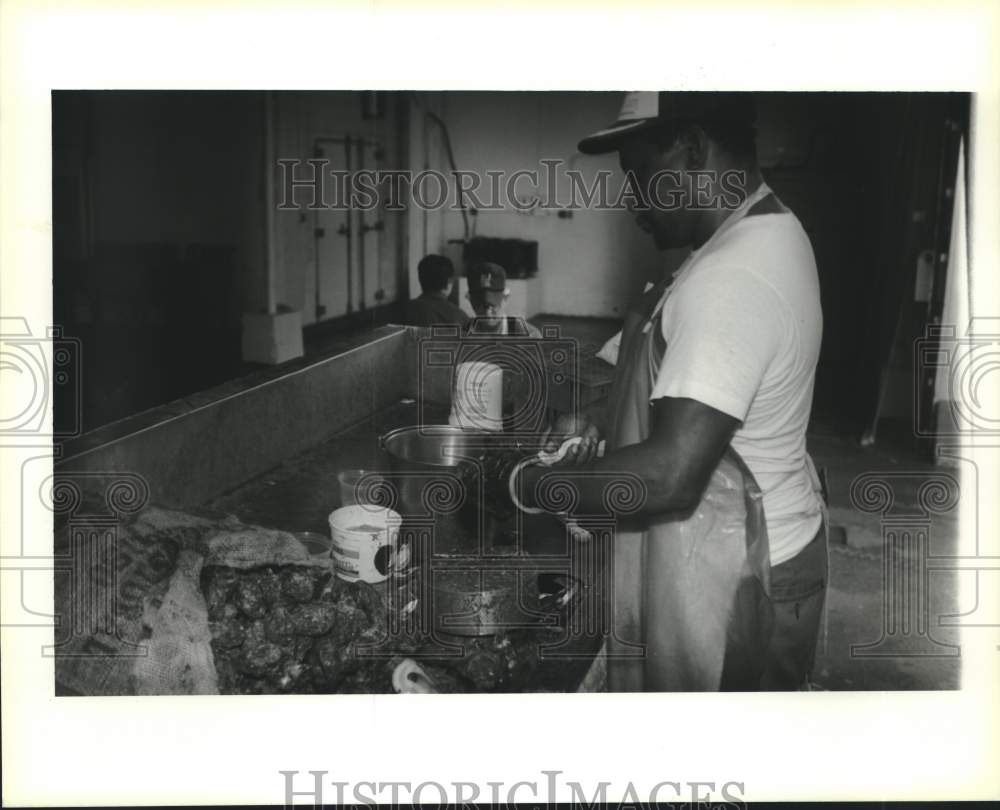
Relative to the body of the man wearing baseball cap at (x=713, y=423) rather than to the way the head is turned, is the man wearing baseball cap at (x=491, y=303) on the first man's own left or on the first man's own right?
on the first man's own right

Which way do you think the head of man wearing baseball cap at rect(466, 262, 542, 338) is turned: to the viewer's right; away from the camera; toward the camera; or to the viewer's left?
toward the camera

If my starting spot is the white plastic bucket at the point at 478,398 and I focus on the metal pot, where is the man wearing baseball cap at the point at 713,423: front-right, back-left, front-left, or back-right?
front-left

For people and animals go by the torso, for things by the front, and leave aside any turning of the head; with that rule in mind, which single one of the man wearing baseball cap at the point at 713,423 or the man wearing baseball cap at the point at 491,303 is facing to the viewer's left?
the man wearing baseball cap at the point at 713,423

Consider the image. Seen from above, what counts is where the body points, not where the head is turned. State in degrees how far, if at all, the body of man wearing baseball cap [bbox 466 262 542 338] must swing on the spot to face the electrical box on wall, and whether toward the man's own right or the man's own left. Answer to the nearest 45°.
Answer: approximately 180°

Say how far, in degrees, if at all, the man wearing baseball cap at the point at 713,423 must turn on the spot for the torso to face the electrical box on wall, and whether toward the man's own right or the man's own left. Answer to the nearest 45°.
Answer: approximately 90° to the man's own right

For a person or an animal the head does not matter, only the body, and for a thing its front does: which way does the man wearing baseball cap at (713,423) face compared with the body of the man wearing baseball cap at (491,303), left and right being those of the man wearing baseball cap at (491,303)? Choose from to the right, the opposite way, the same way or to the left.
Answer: to the right

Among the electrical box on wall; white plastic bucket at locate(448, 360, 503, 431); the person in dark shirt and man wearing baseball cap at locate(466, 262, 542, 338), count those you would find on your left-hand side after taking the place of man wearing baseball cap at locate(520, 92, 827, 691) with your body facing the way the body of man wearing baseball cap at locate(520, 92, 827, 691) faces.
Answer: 0

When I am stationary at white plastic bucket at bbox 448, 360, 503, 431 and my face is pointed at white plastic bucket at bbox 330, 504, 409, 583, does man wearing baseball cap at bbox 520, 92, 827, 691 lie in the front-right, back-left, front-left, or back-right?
front-left

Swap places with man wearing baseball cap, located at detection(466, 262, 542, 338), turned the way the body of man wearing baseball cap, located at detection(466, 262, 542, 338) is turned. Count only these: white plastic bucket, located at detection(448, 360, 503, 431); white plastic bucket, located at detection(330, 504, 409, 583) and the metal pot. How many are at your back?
0

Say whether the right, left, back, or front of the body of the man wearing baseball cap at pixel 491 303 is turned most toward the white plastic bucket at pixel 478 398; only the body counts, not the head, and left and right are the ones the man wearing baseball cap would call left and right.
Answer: front

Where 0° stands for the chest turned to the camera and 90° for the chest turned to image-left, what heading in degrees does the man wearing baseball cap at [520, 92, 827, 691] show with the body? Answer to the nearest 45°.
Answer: approximately 90°

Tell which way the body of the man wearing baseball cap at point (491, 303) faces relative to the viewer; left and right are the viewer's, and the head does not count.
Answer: facing the viewer

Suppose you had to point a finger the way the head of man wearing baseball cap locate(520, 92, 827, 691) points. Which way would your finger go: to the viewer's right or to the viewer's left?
to the viewer's left

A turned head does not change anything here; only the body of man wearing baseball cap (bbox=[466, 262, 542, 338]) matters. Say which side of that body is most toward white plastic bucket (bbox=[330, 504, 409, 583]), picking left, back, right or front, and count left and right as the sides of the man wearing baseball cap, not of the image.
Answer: front
